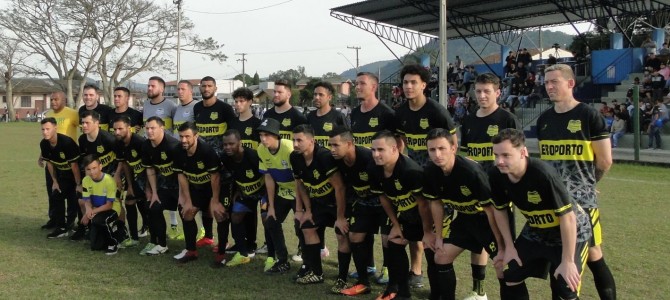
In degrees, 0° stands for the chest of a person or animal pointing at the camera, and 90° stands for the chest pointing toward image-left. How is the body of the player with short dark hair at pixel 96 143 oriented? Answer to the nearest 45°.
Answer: approximately 45°

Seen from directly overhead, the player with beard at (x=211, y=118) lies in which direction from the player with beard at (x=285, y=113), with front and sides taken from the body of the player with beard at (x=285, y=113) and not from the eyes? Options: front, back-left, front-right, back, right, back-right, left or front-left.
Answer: right

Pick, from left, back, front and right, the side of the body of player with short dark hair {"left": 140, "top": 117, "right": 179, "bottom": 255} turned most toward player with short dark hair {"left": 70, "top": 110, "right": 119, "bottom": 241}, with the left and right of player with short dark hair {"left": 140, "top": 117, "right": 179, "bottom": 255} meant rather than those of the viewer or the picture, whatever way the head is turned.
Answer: right

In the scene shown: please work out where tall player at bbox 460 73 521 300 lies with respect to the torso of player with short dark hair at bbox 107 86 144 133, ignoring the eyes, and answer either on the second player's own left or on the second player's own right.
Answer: on the second player's own left

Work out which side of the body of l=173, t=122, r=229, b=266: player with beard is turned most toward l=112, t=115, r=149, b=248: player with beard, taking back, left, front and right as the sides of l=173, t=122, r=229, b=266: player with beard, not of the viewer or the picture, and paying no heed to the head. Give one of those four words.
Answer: right

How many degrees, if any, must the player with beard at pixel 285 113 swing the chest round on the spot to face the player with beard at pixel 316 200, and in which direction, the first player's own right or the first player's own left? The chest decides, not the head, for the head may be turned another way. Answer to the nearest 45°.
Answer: approximately 45° to the first player's own left

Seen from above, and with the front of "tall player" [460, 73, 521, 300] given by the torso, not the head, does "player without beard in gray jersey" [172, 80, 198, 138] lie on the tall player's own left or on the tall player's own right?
on the tall player's own right

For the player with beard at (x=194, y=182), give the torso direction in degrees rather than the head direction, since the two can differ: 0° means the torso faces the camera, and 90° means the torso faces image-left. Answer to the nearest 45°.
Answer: approximately 45°

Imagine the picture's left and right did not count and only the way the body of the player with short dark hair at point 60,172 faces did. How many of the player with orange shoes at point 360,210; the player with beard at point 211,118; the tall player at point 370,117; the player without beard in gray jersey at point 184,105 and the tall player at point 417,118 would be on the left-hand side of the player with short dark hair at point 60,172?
5

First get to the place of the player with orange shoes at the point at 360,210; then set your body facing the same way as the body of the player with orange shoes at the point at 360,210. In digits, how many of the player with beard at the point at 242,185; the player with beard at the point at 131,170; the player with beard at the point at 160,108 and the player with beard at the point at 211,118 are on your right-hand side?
4

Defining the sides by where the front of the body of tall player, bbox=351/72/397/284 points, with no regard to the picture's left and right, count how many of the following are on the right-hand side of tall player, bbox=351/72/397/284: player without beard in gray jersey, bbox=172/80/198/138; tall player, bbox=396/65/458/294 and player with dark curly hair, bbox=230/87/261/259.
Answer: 2
